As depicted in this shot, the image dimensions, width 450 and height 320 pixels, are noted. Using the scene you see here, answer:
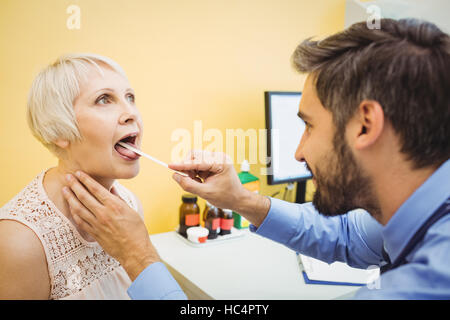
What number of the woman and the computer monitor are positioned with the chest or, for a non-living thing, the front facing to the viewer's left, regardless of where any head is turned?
0

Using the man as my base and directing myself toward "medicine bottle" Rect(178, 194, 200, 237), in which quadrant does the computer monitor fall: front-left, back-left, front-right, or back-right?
front-right

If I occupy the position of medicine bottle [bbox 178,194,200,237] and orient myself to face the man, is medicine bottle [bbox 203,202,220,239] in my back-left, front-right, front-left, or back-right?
front-left

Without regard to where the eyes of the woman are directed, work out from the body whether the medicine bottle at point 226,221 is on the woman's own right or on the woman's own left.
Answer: on the woman's own left

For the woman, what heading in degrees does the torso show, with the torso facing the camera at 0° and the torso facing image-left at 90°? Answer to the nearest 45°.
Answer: approximately 315°

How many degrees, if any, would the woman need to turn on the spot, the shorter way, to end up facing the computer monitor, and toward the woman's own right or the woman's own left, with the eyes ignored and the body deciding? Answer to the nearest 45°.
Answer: approximately 90° to the woman's own left

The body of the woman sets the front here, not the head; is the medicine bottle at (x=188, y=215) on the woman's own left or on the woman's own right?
on the woman's own left

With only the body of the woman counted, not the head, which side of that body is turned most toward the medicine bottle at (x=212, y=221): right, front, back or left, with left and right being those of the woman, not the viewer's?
left
